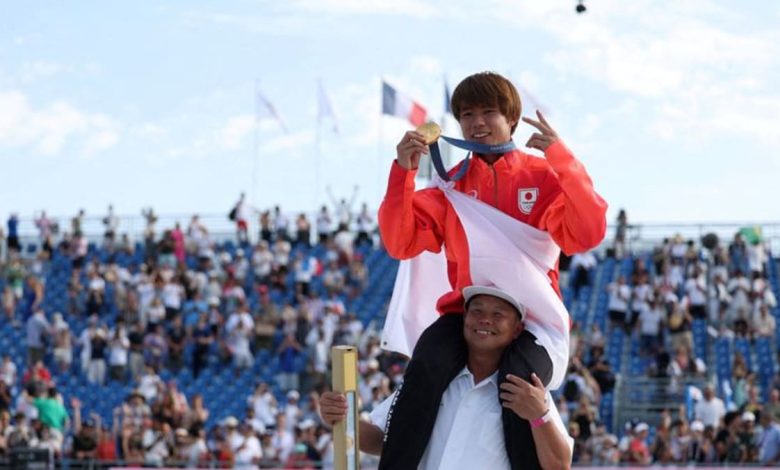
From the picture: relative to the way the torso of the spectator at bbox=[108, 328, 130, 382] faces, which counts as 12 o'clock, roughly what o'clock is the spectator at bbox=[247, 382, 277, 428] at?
the spectator at bbox=[247, 382, 277, 428] is roughly at 11 o'clock from the spectator at bbox=[108, 328, 130, 382].

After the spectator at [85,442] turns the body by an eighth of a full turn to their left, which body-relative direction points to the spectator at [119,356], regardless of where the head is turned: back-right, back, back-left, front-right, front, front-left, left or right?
back-left

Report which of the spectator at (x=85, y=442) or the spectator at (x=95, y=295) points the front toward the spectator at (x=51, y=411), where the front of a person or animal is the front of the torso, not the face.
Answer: the spectator at (x=95, y=295)

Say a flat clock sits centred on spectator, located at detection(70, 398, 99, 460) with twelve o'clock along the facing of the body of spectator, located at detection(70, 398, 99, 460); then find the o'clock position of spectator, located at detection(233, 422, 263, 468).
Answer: spectator, located at detection(233, 422, 263, 468) is roughly at 10 o'clock from spectator, located at detection(70, 398, 99, 460).

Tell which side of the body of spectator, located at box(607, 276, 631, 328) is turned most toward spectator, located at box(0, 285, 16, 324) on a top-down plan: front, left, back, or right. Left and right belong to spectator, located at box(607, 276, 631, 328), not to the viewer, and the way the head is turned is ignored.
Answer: right

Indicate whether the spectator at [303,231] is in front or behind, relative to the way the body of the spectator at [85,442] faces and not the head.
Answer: behind

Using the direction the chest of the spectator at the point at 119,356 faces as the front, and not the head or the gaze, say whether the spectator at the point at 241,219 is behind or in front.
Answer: behind

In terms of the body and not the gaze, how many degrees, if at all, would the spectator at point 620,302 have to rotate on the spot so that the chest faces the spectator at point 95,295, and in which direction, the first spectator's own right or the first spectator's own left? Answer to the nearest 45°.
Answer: approximately 90° to the first spectator's own right
